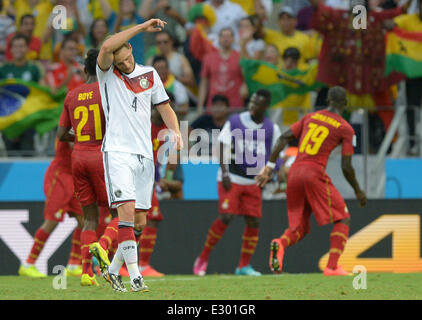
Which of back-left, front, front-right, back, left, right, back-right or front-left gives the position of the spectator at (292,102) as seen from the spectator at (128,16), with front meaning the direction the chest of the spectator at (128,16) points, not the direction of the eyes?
front-left

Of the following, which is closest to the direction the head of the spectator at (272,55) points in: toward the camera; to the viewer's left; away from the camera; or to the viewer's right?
toward the camera

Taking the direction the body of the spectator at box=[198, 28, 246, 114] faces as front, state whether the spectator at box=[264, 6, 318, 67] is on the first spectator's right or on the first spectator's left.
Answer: on the first spectator's left

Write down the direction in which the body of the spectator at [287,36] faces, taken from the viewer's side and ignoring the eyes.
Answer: toward the camera

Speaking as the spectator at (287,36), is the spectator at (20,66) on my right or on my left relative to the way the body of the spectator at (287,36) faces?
on my right

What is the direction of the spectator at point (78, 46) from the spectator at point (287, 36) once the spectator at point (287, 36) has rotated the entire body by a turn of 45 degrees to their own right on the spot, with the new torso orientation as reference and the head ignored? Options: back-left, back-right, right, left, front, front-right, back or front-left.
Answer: front-right

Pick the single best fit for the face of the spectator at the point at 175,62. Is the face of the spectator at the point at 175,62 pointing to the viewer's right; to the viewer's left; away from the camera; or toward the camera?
toward the camera

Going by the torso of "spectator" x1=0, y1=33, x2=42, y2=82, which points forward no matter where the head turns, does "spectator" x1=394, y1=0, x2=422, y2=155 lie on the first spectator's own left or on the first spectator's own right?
on the first spectator's own left

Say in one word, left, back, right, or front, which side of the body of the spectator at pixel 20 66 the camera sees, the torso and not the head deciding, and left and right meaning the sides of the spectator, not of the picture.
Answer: front

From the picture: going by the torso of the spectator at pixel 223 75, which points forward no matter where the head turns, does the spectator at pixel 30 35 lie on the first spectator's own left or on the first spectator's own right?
on the first spectator's own right

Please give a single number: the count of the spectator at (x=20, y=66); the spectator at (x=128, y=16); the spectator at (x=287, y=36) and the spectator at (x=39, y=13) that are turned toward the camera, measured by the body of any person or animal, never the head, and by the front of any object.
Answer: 4

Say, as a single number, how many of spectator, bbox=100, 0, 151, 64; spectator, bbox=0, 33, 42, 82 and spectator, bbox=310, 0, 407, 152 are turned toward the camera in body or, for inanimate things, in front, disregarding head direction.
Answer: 3

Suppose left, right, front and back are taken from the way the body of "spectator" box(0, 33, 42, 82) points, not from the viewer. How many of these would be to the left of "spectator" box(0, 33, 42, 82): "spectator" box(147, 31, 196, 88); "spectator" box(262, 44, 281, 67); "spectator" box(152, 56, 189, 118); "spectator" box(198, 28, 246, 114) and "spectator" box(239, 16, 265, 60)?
5

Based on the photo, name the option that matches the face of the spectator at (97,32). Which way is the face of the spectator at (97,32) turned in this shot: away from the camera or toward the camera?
toward the camera

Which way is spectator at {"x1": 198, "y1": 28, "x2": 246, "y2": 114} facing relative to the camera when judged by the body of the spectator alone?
toward the camera

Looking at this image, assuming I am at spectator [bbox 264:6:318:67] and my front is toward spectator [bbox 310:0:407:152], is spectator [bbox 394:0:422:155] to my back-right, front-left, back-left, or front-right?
front-left
